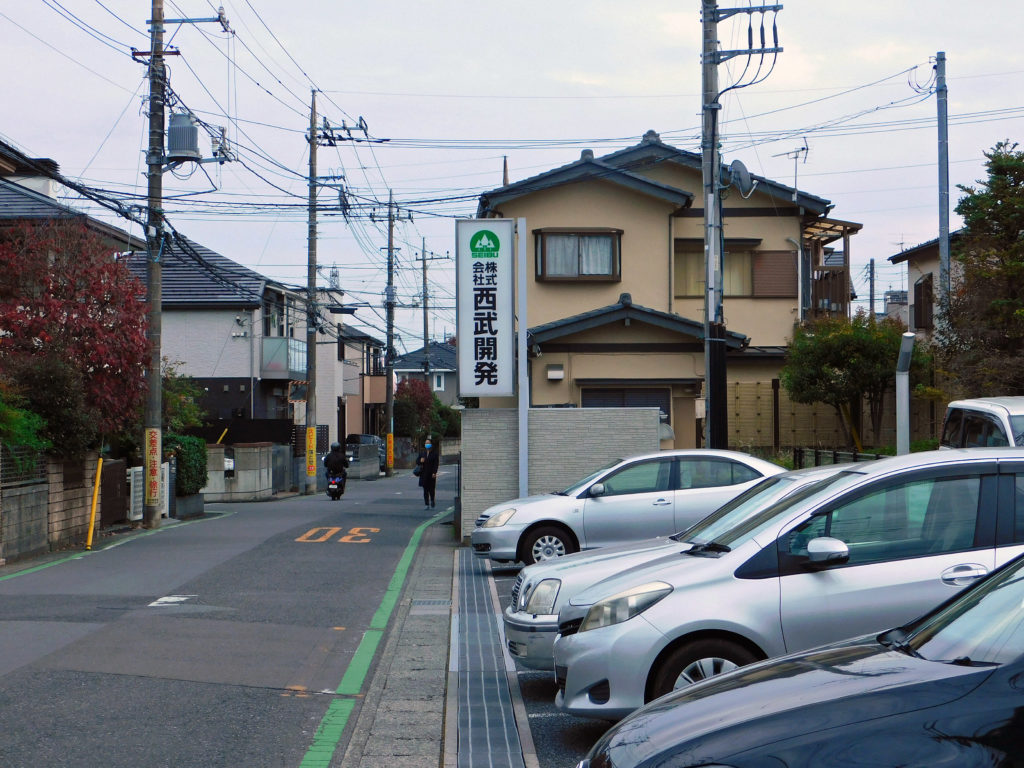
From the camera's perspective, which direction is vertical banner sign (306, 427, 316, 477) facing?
toward the camera

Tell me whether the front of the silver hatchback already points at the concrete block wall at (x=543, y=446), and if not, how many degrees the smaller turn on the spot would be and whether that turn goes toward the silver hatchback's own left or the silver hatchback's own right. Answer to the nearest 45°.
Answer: approximately 90° to the silver hatchback's own right

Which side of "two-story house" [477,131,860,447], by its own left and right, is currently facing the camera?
front

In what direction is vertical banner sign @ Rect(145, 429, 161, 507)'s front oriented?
toward the camera

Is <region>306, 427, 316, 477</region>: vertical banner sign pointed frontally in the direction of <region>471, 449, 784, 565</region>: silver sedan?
yes

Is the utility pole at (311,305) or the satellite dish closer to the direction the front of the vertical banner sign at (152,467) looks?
the satellite dish

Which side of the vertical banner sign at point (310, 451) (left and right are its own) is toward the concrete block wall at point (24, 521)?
front
